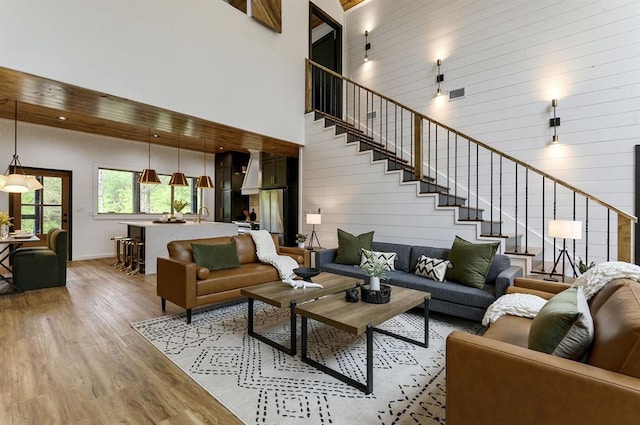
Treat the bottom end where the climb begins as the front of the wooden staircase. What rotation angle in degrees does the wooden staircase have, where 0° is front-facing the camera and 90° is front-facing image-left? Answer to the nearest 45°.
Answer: approximately 315°

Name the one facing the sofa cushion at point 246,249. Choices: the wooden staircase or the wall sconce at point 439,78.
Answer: the wall sconce

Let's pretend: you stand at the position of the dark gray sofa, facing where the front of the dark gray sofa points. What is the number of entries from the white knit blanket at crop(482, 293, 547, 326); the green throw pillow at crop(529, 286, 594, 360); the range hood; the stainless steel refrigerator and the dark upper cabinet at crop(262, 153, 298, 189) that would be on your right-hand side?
3

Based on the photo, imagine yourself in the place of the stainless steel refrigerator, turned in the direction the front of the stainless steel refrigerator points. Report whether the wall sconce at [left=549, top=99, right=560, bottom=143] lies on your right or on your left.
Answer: on your left

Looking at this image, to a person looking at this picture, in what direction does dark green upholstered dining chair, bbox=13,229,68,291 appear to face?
facing to the left of the viewer

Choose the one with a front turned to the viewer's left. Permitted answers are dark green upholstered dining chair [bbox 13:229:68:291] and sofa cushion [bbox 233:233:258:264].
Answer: the dark green upholstered dining chair

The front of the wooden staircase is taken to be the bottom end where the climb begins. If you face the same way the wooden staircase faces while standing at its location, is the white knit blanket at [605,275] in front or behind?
in front

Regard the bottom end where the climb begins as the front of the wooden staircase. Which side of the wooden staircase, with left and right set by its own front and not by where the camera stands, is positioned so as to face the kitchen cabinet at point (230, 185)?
back

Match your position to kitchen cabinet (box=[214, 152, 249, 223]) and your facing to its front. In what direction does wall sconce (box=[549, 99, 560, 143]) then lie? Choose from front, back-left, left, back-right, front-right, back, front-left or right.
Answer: left

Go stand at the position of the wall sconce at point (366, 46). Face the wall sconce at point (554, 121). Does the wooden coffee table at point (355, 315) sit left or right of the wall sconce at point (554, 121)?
right

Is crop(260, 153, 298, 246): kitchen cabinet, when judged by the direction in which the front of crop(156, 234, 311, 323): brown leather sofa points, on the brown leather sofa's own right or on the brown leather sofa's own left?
on the brown leather sofa's own left
